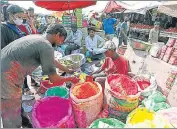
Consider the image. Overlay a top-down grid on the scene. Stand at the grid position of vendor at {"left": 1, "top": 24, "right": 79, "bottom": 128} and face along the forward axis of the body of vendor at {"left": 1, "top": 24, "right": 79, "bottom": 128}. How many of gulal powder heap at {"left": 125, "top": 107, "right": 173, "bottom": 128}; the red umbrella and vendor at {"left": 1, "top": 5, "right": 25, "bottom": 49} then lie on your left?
2

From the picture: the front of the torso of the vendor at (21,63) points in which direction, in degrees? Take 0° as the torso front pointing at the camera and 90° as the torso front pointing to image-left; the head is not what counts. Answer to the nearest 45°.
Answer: approximately 270°

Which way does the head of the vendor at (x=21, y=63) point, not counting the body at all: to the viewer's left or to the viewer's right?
to the viewer's right

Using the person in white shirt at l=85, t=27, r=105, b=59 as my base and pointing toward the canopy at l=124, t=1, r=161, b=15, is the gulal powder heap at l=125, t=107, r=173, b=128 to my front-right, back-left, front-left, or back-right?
back-right

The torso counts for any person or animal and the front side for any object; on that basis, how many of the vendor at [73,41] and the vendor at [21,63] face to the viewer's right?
1

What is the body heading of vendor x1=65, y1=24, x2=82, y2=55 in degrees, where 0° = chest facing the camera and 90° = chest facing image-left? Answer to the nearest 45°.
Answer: approximately 45°

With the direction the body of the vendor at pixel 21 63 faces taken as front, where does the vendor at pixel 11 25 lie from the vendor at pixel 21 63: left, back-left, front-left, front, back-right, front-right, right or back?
left
